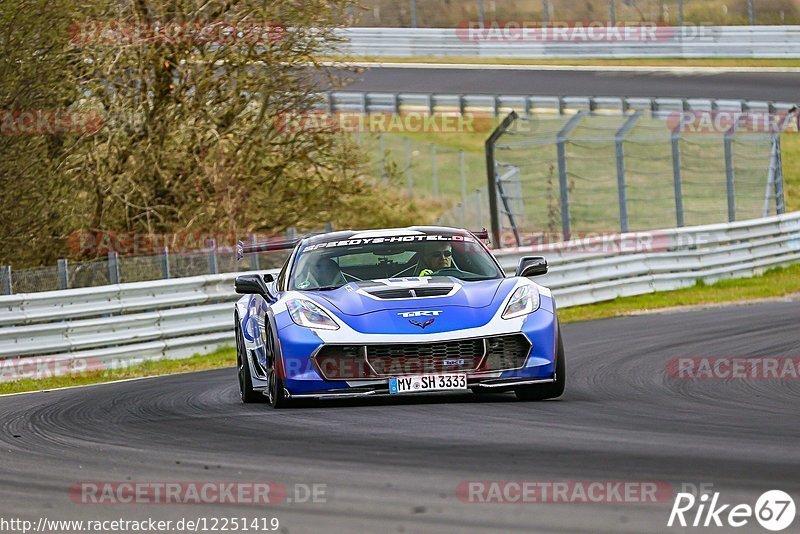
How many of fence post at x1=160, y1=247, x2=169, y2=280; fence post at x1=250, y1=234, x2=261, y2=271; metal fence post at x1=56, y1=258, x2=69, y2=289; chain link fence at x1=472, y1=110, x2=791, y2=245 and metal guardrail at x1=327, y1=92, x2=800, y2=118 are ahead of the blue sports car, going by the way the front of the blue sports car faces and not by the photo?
0

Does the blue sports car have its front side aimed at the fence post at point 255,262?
no

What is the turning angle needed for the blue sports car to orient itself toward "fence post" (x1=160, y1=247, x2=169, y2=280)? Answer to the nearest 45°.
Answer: approximately 180°

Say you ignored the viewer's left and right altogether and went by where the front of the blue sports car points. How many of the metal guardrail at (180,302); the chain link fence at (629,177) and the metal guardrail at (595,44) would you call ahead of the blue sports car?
0

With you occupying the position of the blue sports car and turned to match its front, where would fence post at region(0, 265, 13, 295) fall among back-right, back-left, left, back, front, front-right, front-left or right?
back-right

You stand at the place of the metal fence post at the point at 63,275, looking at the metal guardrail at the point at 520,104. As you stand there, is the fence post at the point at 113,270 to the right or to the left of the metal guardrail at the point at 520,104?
right

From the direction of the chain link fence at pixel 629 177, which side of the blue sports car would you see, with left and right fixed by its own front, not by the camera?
back

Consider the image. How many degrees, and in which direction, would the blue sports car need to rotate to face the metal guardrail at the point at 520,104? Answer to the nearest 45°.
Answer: approximately 180°

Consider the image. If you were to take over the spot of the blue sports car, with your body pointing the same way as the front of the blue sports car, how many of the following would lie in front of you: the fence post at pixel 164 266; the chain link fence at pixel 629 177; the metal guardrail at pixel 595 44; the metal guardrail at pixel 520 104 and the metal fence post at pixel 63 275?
0

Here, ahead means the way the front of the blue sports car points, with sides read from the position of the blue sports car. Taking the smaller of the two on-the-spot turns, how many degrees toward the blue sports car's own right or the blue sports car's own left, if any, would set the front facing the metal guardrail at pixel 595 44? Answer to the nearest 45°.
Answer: approximately 180°

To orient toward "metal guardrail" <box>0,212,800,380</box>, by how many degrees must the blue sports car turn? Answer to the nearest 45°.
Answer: approximately 180°

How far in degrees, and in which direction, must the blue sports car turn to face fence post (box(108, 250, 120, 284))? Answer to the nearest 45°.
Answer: approximately 135° to its right

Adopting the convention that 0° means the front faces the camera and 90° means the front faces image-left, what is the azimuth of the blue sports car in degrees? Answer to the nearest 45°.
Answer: approximately 0°

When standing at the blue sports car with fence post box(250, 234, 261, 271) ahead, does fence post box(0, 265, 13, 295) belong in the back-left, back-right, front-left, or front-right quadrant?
front-left
